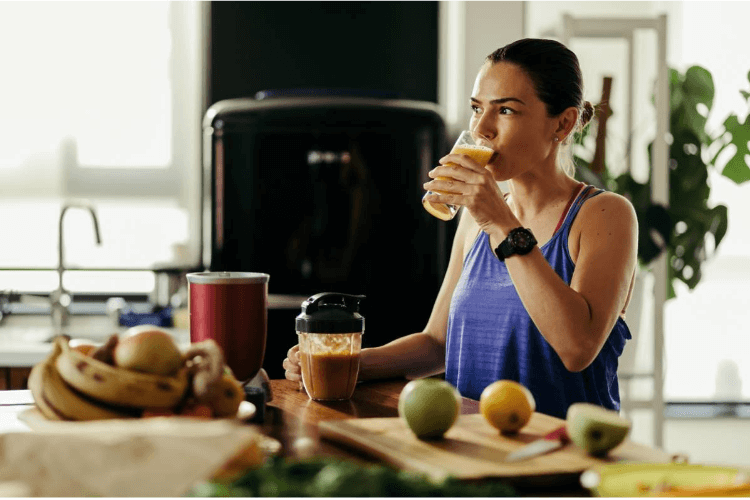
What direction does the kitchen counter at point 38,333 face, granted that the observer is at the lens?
facing the viewer

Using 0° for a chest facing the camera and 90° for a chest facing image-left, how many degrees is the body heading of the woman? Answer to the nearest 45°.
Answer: approximately 45°

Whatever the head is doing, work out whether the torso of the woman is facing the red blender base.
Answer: yes

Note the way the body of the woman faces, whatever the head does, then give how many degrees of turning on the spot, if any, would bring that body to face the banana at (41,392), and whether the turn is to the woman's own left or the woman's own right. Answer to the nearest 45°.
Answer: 0° — they already face it

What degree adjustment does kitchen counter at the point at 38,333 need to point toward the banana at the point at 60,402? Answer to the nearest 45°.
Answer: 0° — it already faces it

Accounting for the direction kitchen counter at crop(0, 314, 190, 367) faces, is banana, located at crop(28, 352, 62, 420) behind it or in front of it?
in front

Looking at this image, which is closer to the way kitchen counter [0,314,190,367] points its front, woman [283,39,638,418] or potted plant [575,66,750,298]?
the woman

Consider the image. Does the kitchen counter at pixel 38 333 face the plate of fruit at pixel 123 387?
yes

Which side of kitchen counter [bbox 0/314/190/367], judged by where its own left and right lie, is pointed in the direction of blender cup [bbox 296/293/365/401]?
front

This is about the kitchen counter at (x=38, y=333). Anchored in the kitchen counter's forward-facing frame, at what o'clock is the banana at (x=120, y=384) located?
The banana is roughly at 12 o'clock from the kitchen counter.

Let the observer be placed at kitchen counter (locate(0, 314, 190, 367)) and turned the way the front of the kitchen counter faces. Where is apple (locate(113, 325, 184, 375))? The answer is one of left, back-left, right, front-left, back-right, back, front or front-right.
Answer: front

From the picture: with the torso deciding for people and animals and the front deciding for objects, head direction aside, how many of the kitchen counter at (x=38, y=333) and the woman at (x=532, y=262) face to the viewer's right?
0

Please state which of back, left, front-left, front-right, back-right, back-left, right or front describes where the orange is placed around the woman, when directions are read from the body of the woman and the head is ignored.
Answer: front-left

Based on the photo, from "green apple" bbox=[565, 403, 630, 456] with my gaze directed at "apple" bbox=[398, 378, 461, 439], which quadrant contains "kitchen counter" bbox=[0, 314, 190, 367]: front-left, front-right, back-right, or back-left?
front-right

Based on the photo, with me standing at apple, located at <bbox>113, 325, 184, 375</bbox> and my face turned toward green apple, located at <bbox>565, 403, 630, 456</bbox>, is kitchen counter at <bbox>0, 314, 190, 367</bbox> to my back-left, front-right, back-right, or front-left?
back-left
